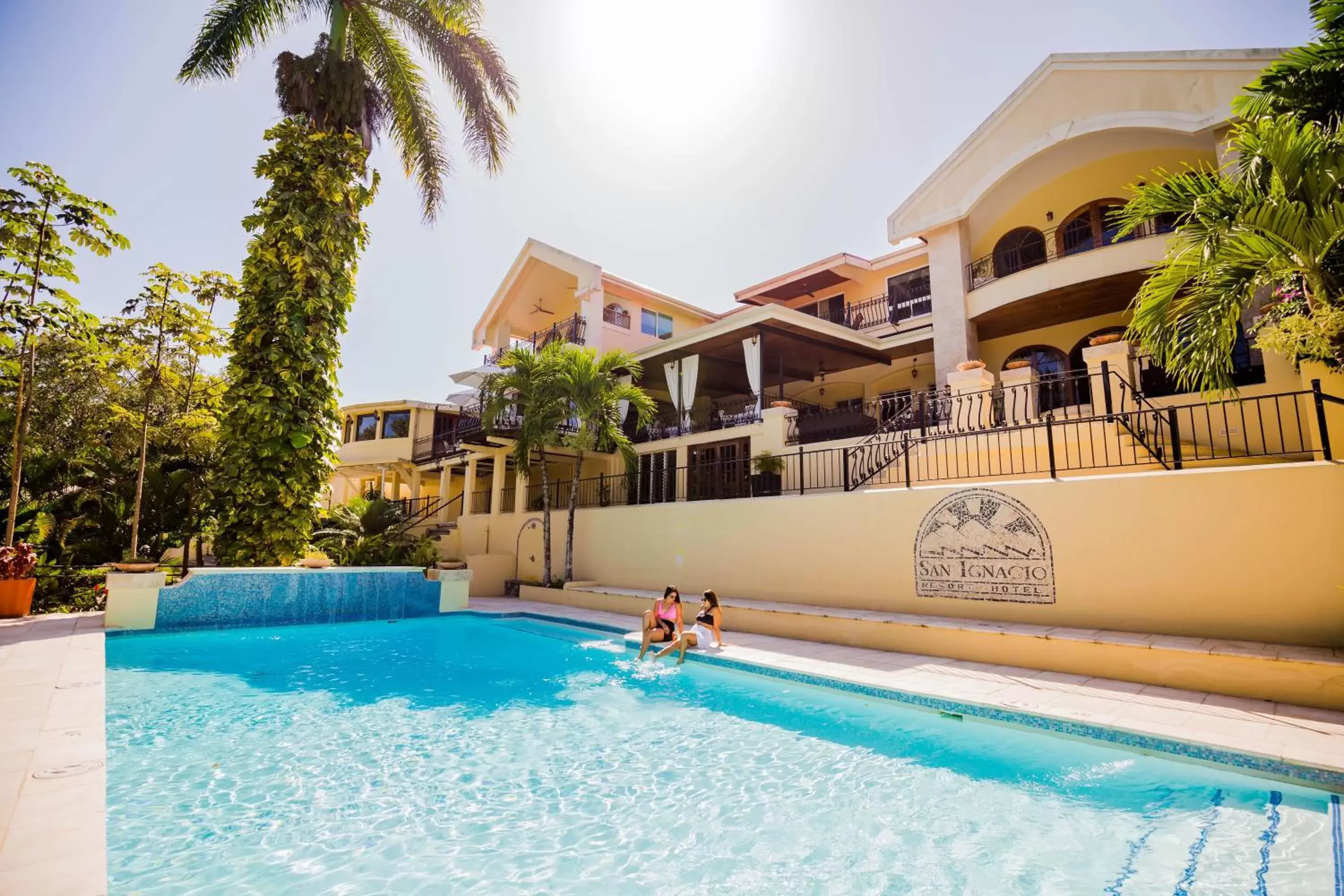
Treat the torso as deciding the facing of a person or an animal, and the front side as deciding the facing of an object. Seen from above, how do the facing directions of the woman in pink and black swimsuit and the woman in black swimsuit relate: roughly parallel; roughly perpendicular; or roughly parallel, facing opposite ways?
roughly parallel

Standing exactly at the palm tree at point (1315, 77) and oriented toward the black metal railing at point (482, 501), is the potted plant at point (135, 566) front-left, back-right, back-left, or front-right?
front-left

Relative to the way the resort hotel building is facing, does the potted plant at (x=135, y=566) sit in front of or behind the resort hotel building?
in front

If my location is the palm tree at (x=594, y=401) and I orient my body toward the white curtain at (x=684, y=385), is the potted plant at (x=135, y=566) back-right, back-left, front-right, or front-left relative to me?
back-left

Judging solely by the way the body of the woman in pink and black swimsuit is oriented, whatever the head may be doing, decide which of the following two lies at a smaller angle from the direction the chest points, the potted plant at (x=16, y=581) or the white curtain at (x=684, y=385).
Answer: the potted plant

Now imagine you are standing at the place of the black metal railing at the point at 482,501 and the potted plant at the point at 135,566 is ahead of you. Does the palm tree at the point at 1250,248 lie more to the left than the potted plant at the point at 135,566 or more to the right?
left

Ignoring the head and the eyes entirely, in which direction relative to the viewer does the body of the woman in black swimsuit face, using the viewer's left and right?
facing the viewer and to the left of the viewer

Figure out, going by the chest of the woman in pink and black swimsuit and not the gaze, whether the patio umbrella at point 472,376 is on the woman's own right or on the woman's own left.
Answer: on the woman's own right

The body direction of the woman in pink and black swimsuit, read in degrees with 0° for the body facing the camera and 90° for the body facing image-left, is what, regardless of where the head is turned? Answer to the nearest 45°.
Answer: approximately 45°

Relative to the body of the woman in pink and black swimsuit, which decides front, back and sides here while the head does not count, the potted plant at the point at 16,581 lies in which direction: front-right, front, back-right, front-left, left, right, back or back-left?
front-right

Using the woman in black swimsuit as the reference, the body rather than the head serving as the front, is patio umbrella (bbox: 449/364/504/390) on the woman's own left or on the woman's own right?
on the woman's own right

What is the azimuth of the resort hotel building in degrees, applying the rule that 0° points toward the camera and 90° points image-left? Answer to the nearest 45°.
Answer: approximately 45°

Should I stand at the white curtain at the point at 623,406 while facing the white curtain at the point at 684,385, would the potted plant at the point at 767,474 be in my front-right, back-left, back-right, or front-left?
front-right

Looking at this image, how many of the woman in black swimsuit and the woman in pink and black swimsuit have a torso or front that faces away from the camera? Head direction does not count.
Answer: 0
